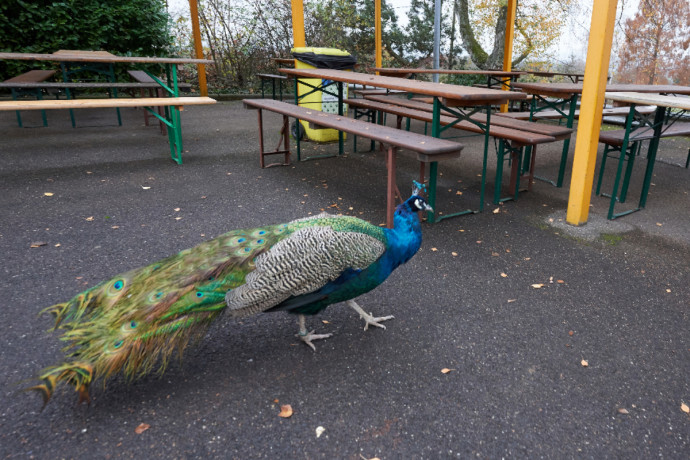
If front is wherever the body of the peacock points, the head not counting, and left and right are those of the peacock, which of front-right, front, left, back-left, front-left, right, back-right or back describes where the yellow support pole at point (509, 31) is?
front-left

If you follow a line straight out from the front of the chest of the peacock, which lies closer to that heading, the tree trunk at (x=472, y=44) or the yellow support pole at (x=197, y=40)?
the tree trunk

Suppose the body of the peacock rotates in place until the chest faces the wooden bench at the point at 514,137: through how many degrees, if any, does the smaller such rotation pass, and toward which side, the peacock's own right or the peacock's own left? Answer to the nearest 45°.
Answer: approximately 45° to the peacock's own left

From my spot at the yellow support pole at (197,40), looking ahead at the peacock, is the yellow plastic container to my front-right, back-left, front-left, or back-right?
front-left

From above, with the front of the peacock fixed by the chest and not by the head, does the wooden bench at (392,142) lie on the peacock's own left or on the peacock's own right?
on the peacock's own left

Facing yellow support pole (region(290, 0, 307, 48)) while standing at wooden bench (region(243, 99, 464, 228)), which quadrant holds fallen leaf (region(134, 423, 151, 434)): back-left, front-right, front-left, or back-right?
back-left

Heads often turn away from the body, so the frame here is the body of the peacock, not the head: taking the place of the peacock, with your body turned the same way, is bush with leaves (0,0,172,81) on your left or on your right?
on your left

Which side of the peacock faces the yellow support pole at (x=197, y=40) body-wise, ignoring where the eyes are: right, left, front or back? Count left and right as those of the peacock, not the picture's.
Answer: left

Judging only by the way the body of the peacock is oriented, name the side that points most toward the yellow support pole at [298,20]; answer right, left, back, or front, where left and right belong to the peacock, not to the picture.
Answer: left

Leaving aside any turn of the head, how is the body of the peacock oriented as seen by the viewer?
to the viewer's right

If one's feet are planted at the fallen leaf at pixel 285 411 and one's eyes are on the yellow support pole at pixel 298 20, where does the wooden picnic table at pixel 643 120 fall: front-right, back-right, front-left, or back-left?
front-right

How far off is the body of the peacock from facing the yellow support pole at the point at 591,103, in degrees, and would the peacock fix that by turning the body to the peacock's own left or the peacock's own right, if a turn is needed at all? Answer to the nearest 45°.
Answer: approximately 45° to the peacock's own left

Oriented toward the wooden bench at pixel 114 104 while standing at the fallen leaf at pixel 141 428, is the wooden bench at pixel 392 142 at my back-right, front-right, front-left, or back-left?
front-right

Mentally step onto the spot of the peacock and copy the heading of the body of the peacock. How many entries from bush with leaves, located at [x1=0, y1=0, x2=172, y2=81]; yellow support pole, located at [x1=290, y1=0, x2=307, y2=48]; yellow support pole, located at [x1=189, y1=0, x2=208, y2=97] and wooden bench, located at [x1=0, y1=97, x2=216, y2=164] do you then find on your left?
4
